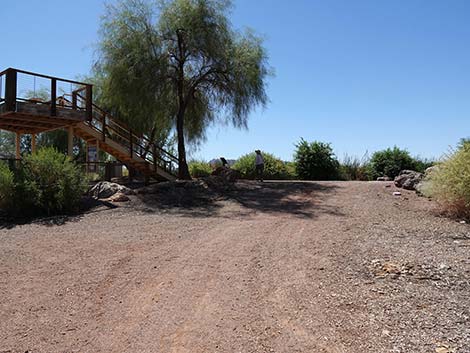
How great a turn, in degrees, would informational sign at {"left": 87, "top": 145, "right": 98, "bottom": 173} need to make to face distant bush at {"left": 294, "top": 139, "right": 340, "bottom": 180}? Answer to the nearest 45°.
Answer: approximately 90° to its left

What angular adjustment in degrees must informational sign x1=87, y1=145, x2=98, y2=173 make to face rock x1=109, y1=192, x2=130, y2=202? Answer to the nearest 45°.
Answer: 0° — it already faces it

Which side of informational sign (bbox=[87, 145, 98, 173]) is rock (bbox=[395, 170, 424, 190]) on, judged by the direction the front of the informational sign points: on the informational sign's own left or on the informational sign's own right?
on the informational sign's own left

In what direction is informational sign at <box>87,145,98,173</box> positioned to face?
toward the camera

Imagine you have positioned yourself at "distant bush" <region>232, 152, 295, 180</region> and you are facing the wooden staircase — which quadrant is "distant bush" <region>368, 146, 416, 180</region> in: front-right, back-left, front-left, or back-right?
back-left
